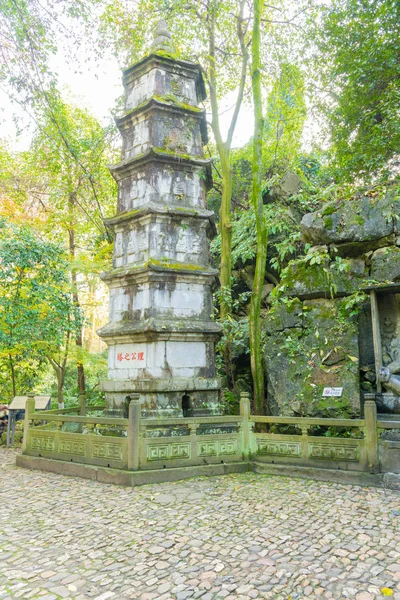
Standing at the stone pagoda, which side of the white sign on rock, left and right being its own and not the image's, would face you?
right

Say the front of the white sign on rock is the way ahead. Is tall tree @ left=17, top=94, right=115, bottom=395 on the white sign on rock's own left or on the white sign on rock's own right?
on the white sign on rock's own right

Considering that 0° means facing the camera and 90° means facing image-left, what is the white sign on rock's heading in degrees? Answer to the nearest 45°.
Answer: approximately 0°

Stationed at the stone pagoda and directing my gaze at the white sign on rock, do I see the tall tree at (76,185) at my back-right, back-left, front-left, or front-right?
back-left
